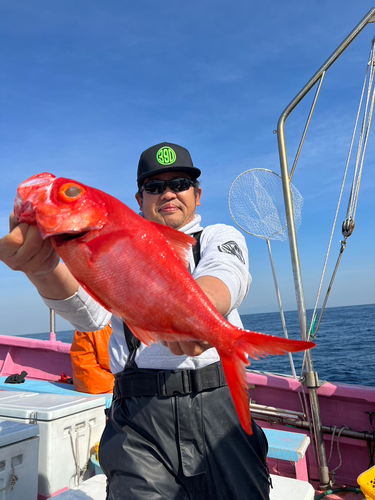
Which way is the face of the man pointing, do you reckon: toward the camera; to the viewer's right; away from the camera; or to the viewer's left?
toward the camera

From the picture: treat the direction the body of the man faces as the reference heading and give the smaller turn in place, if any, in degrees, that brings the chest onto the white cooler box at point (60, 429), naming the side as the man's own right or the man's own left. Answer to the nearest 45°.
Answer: approximately 135° to the man's own right

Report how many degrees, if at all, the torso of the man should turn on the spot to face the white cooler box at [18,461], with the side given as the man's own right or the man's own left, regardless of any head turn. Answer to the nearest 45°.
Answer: approximately 135° to the man's own right

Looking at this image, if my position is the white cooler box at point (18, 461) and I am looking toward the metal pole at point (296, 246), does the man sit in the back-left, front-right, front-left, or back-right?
front-right

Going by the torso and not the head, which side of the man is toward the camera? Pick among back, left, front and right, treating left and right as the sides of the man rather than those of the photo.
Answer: front

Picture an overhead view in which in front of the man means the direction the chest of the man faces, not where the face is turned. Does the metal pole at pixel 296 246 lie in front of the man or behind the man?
behind
